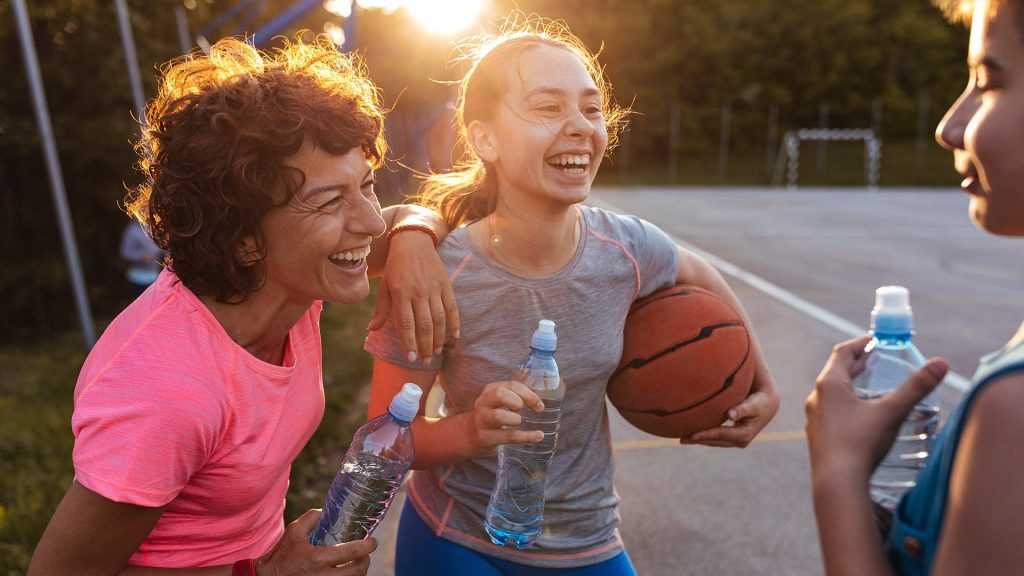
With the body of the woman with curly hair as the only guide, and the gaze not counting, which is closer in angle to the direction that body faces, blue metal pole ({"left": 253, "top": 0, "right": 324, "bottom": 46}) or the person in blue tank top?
the person in blue tank top

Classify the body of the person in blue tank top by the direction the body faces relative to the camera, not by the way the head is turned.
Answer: to the viewer's left

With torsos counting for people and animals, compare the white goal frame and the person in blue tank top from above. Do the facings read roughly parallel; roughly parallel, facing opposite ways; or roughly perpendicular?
roughly perpendicular

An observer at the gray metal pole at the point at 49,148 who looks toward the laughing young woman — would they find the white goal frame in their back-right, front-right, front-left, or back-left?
back-left

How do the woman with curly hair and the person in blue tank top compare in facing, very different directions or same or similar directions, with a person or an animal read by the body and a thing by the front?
very different directions

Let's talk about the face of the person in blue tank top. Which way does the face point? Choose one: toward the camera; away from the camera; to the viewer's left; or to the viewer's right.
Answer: to the viewer's left

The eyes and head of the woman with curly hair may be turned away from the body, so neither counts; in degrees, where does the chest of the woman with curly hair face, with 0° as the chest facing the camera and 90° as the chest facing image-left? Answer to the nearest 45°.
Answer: approximately 315°

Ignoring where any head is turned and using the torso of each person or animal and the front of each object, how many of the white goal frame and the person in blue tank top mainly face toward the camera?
1

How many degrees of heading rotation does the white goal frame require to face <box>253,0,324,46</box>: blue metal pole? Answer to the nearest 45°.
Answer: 0° — it already faces it

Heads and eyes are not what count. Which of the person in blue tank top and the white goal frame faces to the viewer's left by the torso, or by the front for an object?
the person in blue tank top

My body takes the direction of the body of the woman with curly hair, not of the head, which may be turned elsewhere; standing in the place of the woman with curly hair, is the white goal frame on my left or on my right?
on my left

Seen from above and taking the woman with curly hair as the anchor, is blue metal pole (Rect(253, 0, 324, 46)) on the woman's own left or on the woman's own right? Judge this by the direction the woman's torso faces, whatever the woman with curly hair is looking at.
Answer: on the woman's own left

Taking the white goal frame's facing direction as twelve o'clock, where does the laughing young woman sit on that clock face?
The laughing young woman is roughly at 12 o'clock from the white goal frame.

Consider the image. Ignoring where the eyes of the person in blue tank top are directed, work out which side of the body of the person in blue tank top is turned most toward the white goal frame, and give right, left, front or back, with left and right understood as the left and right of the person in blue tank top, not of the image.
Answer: right
